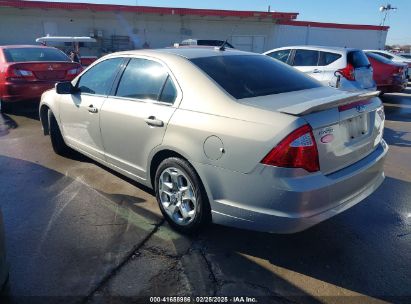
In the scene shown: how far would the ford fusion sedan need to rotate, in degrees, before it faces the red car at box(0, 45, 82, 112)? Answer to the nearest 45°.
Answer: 0° — it already faces it

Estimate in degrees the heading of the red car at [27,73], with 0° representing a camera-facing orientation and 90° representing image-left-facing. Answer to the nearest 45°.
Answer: approximately 135°

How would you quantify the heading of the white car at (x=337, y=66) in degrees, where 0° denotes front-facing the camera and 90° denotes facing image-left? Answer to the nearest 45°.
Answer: approximately 135°

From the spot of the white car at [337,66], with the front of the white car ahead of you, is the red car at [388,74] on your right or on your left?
on your right

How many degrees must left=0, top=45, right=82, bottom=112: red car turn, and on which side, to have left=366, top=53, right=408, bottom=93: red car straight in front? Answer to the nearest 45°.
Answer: approximately 135° to its right

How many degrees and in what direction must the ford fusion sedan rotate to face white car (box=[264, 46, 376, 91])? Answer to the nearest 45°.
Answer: approximately 90° to its right

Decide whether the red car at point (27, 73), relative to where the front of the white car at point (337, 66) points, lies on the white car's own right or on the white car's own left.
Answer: on the white car's own left

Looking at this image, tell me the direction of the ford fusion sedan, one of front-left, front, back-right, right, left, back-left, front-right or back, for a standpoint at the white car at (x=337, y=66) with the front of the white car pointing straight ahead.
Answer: back-left
